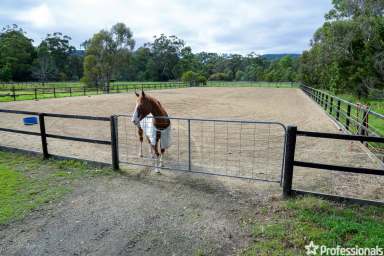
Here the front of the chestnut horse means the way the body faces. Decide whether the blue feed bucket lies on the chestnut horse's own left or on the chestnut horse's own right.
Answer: on the chestnut horse's own right

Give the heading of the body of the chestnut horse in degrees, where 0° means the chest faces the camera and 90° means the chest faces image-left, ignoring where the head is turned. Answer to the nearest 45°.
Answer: approximately 45°

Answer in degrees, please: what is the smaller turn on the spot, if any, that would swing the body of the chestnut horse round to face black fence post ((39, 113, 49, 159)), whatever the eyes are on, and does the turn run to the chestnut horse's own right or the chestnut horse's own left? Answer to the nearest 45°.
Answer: approximately 45° to the chestnut horse's own right

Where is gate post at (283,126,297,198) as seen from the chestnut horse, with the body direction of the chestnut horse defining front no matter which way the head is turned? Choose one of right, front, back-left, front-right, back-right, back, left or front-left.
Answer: left

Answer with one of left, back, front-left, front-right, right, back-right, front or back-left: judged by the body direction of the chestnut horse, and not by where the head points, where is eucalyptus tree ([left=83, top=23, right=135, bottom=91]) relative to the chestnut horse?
back-right

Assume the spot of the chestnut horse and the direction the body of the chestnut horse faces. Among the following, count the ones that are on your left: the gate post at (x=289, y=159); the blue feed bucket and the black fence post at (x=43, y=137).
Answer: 1

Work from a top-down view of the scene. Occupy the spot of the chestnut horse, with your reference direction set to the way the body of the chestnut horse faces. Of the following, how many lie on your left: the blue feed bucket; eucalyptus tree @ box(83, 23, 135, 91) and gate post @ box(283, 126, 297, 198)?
1

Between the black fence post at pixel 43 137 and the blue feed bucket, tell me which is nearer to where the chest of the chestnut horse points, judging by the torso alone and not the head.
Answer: the black fence post
